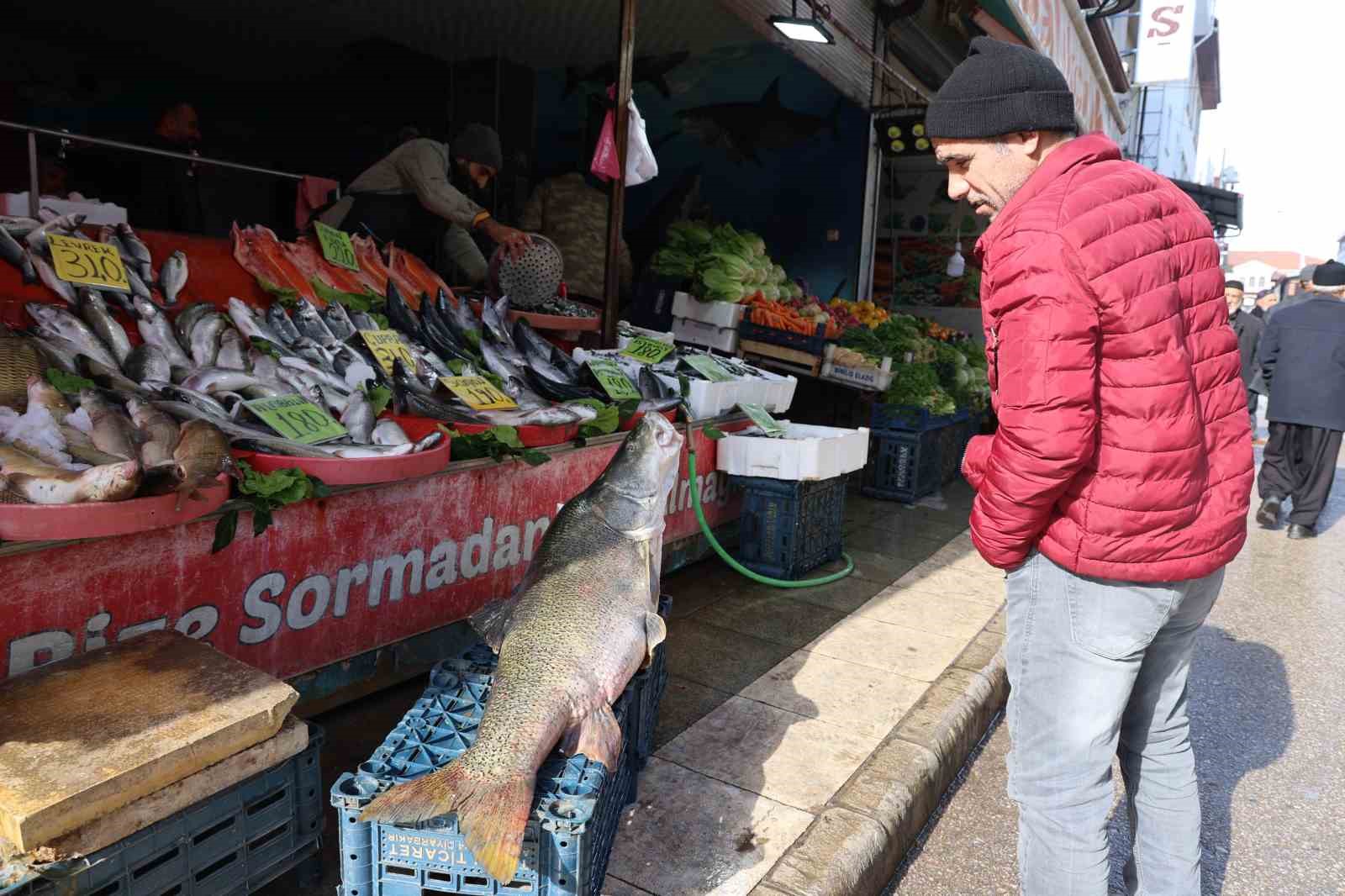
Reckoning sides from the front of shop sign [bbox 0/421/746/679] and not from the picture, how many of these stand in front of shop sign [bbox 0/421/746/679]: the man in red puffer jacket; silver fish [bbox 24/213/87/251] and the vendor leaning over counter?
1

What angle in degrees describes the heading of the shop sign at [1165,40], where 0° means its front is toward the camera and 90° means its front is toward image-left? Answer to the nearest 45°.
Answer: approximately 0°

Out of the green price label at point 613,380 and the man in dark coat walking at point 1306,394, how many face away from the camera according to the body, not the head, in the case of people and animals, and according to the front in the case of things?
1

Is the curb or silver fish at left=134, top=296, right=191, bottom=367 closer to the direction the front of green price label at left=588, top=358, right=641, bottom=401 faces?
the curb

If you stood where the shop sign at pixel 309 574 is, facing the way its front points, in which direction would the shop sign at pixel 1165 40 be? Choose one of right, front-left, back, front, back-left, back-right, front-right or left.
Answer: left

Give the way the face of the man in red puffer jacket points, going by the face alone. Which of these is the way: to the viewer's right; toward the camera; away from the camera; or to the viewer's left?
to the viewer's left

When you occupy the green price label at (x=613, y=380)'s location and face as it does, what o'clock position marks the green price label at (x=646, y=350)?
the green price label at (x=646, y=350) is roughly at 8 o'clock from the green price label at (x=613, y=380).

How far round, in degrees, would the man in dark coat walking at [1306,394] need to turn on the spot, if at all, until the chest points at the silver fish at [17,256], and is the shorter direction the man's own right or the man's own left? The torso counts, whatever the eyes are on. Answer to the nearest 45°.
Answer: approximately 135° to the man's own left

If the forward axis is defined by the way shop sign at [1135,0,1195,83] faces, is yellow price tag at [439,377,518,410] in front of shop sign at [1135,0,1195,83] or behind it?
in front

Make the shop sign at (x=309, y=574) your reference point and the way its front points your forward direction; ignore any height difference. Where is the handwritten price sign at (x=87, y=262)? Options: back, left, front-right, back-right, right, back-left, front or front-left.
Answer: back
